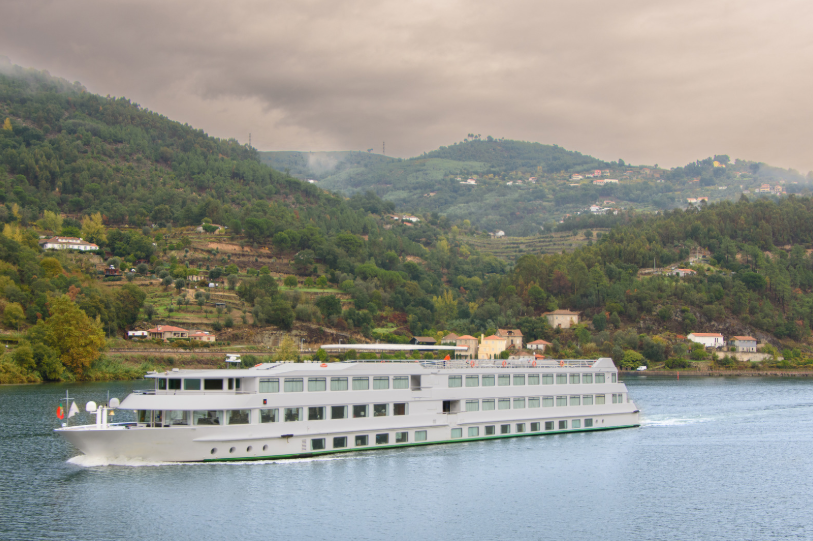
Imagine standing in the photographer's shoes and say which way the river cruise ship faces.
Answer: facing the viewer and to the left of the viewer
